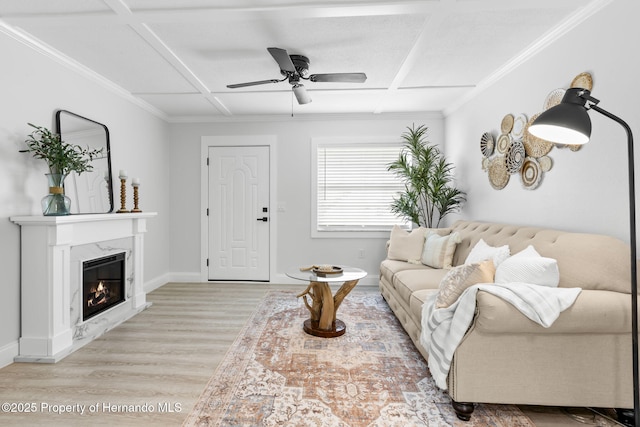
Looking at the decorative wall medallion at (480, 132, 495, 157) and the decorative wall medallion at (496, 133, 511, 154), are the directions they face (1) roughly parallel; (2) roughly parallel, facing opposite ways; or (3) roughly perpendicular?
roughly parallel

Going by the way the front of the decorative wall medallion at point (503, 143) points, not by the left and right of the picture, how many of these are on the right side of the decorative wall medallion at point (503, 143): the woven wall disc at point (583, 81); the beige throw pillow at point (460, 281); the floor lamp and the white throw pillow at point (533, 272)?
0

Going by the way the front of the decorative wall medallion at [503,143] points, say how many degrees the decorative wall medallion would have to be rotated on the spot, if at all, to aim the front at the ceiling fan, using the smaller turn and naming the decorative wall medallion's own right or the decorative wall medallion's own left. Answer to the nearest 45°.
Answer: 0° — it already faces it

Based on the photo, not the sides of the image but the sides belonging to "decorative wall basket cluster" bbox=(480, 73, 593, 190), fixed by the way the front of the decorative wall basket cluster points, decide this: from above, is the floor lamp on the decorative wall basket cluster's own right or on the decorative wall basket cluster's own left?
on the decorative wall basket cluster's own left

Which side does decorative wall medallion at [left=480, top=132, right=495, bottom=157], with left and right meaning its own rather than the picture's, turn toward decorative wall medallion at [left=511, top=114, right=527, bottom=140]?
left

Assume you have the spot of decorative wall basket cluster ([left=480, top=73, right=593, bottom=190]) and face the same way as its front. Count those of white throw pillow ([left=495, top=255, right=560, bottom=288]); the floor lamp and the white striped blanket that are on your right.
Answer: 0

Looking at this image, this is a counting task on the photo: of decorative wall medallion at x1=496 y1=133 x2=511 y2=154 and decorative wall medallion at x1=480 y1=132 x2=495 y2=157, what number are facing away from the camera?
0

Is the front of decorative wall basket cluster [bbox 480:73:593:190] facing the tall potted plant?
no

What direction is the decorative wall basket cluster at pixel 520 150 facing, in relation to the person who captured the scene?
facing the viewer and to the left of the viewer

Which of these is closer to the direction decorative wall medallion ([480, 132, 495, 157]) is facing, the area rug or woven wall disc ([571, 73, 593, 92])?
the area rug

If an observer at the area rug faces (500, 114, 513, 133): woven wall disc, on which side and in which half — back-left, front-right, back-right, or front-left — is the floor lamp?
front-right

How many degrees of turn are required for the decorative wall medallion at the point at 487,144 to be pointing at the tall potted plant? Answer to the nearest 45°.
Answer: approximately 90° to its right

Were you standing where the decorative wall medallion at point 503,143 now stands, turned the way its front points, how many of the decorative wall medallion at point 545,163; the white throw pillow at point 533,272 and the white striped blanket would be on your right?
0
